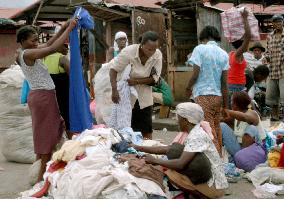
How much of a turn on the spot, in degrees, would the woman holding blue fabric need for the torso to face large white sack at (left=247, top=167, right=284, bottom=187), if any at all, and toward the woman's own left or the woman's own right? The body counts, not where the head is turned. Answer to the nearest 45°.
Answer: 0° — they already face it

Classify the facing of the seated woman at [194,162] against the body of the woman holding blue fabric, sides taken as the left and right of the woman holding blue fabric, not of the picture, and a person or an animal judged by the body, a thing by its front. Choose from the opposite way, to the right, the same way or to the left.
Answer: the opposite way

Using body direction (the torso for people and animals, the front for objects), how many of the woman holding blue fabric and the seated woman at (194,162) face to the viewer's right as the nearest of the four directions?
1

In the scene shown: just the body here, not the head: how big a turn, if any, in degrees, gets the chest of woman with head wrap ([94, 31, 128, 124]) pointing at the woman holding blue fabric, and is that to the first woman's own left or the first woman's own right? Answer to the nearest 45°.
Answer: approximately 45° to the first woman's own right

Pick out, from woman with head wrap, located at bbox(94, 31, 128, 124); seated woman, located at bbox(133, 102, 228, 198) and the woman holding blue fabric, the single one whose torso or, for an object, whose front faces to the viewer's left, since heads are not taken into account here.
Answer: the seated woman

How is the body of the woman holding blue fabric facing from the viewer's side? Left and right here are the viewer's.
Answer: facing to the right of the viewer

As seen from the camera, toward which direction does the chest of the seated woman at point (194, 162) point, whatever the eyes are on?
to the viewer's left

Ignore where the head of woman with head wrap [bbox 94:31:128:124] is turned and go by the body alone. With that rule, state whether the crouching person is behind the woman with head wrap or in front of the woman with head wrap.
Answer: in front
